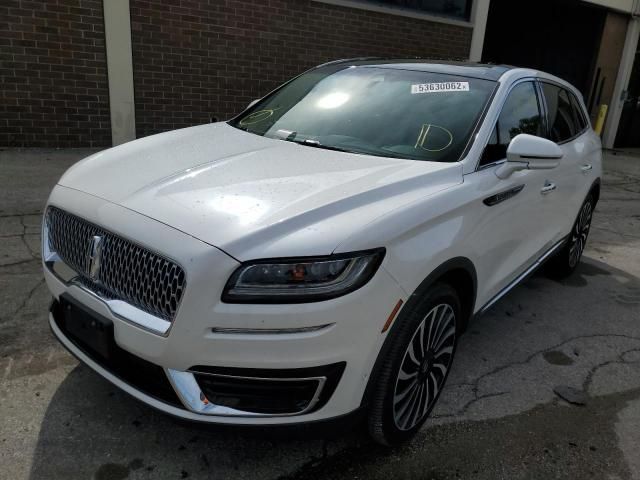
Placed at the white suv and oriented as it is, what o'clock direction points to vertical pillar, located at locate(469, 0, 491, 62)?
The vertical pillar is roughly at 5 o'clock from the white suv.

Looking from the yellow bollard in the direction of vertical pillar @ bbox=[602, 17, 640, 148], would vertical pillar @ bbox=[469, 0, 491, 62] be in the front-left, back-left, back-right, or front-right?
back-left

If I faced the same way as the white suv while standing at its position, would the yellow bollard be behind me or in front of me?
behind

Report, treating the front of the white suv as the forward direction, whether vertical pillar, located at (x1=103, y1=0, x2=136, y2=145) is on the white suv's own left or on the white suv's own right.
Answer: on the white suv's own right

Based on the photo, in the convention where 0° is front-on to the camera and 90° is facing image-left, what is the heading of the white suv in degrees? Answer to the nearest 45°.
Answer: approximately 45°

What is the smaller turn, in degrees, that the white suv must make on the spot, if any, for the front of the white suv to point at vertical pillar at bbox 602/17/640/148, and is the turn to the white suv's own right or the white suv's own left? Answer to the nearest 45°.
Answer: approximately 180°
